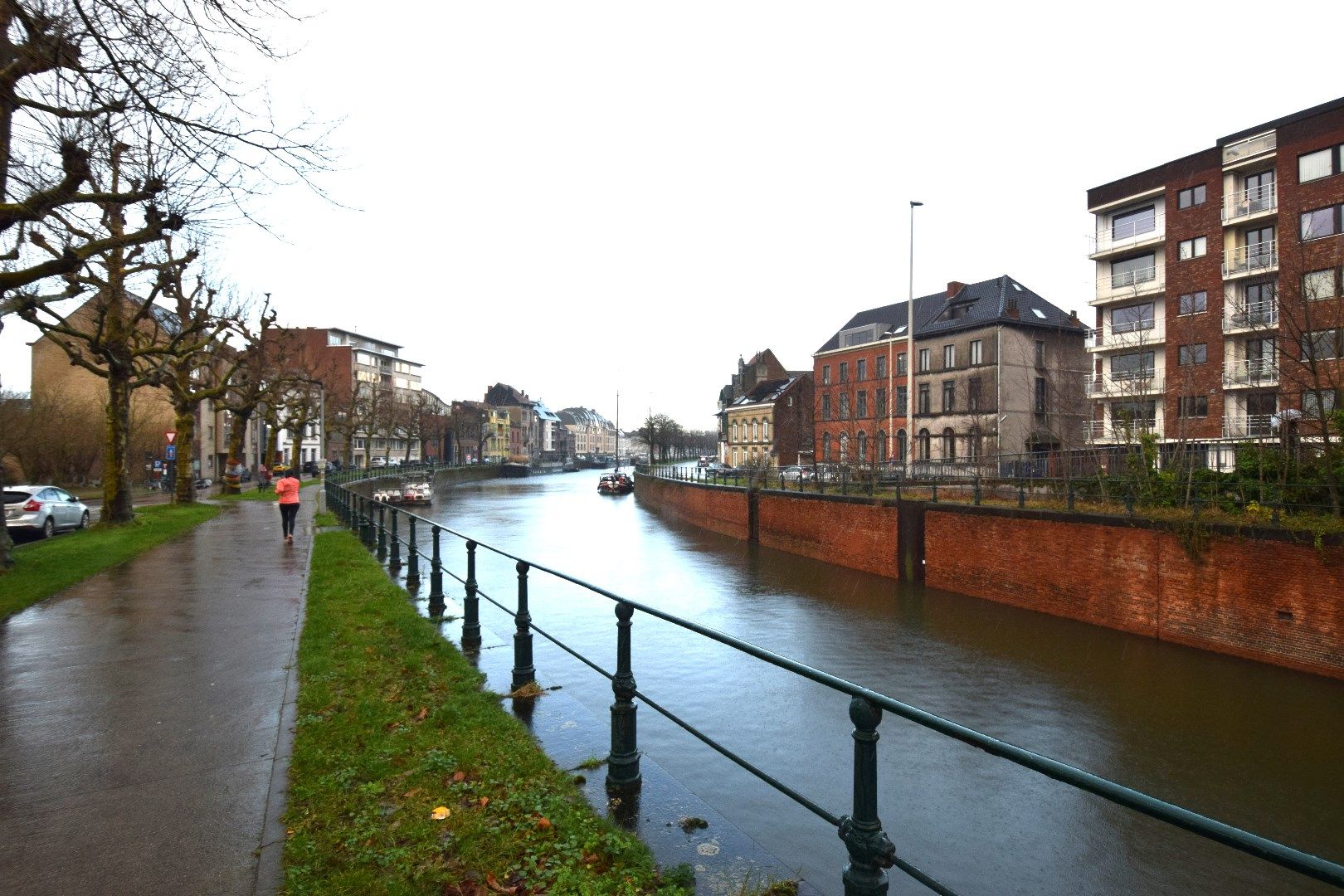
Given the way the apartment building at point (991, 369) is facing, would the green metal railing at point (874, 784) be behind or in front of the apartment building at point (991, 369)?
in front

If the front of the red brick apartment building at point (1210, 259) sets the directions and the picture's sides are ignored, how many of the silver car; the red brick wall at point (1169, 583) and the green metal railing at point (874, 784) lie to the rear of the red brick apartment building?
0

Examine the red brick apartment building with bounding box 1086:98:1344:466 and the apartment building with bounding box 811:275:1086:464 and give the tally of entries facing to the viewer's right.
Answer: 0

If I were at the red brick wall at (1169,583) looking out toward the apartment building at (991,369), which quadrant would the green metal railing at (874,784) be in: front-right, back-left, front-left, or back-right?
back-left

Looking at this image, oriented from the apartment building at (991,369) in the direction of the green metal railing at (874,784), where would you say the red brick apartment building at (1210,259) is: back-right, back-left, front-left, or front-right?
front-left

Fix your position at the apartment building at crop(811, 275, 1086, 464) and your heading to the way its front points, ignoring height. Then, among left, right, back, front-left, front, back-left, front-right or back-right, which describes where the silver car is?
front

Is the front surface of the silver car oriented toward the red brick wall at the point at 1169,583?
no

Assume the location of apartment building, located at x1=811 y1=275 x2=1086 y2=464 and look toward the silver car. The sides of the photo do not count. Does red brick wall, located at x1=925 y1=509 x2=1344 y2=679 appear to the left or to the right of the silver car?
left

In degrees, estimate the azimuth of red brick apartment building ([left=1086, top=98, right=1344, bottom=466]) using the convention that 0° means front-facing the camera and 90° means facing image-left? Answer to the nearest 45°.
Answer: approximately 45°

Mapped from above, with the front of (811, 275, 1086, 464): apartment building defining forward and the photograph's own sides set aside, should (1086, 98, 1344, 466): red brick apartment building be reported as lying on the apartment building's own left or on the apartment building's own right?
on the apartment building's own left

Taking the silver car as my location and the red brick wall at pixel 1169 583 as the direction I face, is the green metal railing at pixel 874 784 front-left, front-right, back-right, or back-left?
front-right

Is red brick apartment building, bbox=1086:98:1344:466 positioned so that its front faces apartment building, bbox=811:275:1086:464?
no

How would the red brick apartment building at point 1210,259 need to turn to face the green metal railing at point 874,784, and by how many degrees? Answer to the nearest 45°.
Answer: approximately 45° to its left

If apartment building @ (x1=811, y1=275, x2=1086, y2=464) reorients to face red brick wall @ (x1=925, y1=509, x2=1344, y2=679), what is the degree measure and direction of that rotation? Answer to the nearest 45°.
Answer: approximately 45° to its left
